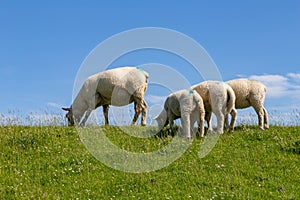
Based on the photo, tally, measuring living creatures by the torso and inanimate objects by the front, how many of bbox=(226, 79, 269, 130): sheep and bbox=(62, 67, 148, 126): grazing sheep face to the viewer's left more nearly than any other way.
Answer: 2

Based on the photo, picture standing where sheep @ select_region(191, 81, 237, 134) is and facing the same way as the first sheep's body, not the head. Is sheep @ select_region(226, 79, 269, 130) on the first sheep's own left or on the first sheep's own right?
on the first sheep's own right

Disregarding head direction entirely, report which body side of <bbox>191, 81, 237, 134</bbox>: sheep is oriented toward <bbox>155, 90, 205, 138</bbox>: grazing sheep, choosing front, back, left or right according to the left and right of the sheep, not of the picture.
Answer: left

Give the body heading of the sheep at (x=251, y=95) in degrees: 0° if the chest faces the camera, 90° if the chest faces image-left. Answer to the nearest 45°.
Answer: approximately 90°

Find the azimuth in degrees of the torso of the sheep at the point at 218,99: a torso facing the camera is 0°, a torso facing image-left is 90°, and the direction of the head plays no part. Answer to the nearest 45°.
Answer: approximately 135°

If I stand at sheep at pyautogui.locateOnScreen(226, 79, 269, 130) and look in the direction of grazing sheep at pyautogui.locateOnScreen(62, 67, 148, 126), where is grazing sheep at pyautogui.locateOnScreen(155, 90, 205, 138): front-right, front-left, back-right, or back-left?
front-left

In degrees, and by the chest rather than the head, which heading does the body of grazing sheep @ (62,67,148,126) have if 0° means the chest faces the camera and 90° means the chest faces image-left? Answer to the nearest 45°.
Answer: approximately 90°

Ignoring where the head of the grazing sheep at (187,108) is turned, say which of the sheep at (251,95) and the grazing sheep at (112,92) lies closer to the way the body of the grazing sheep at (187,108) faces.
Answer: the grazing sheep

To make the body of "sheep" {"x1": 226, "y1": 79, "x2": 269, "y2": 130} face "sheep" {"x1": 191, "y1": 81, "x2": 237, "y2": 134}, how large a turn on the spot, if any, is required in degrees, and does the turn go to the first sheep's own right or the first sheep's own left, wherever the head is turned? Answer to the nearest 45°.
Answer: approximately 45° to the first sheep's own left

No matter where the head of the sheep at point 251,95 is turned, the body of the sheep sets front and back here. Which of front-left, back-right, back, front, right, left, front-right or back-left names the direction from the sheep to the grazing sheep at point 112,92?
front
